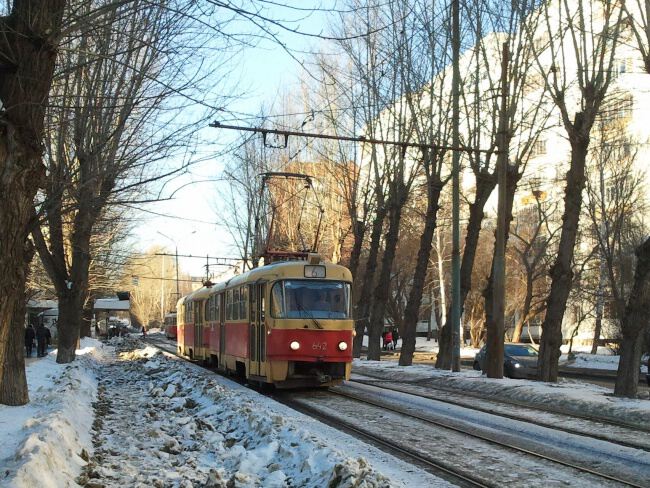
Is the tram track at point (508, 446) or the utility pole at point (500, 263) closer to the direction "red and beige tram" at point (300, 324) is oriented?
the tram track

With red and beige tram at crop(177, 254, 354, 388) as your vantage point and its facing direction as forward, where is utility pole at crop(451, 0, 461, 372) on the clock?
The utility pole is roughly at 9 o'clock from the red and beige tram.

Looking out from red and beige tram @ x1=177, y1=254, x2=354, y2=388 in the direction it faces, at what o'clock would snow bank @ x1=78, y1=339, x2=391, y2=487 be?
The snow bank is roughly at 2 o'clock from the red and beige tram.

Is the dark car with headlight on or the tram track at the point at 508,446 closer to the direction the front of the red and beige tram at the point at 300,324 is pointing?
the tram track

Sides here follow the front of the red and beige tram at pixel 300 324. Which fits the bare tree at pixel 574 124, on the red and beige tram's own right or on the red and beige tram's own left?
on the red and beige tram's own left

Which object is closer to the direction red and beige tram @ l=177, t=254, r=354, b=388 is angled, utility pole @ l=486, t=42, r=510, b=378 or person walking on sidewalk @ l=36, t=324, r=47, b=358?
the utility pole

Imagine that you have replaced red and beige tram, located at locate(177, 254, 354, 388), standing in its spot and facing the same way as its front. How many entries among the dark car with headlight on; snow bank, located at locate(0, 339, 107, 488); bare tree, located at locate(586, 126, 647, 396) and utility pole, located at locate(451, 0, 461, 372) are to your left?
3

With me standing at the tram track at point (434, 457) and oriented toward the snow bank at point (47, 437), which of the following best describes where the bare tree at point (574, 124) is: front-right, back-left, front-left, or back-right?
back-right

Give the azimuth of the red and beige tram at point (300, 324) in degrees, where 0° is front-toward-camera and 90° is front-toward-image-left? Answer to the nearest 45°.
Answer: approximately 315°

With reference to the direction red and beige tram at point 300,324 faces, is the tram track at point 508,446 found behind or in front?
in front

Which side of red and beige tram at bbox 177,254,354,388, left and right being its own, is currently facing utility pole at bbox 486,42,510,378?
left

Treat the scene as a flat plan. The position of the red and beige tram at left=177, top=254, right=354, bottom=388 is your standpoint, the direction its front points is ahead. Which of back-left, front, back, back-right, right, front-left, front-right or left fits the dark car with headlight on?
left
